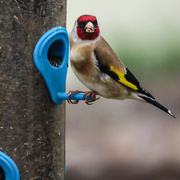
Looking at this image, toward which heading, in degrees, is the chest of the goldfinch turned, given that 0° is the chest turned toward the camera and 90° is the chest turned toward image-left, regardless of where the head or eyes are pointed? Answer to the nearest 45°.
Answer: approximately 45°
